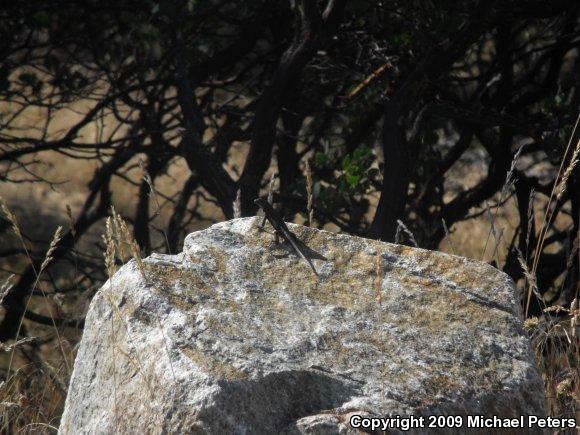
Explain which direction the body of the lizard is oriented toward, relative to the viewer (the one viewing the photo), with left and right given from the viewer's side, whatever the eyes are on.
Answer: facing away from the viewer and to the left of the viewer
